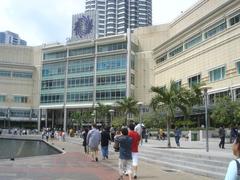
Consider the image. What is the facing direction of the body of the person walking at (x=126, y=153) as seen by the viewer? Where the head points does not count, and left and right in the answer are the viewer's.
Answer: facing away from the viewer
